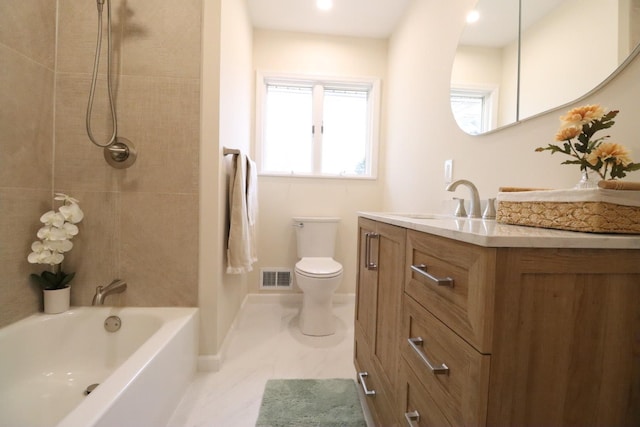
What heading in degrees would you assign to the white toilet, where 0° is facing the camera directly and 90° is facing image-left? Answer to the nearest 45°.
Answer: approximately 0°

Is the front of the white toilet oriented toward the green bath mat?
yes

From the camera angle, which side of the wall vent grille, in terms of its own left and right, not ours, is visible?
front

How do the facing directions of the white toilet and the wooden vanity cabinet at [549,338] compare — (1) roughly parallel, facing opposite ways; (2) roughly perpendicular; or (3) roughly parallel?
roughly perpendicular

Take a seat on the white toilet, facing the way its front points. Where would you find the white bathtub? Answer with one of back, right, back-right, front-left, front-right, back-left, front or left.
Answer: front-right

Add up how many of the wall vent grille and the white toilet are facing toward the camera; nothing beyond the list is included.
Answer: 2

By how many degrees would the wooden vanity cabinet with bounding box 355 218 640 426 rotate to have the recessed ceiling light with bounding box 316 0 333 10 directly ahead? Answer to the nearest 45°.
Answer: approximately 90° to its right

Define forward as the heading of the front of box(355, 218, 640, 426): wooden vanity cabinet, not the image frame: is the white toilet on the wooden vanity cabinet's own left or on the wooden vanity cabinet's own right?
on the wooden vanity cabinet's own right
